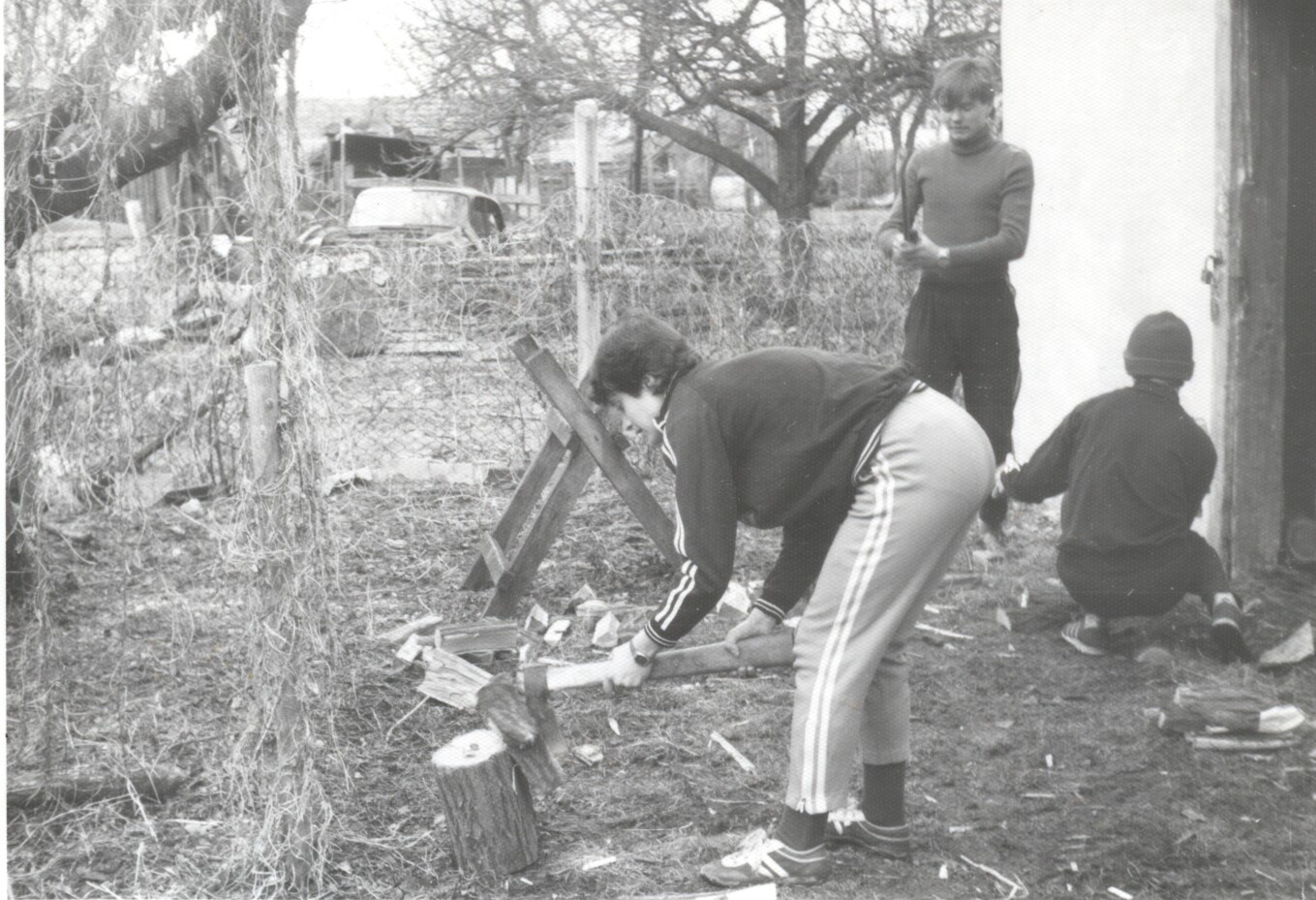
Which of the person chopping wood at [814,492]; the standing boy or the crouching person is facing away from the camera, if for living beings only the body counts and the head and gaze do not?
the crouching person

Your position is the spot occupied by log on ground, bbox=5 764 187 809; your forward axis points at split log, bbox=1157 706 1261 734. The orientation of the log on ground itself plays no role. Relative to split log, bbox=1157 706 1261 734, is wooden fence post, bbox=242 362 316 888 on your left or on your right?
right

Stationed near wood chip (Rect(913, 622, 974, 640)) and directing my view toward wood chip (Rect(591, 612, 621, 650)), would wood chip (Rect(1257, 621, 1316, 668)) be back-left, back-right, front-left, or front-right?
back-left

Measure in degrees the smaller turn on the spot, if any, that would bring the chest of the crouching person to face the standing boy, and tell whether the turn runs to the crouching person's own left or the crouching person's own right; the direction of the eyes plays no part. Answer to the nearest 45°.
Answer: approximately 45° to the crouching person's own left

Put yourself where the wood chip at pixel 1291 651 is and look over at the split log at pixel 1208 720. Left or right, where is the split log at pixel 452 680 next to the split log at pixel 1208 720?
right

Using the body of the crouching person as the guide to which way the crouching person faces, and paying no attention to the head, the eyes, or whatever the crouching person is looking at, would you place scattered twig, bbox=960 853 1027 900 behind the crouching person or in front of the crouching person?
behind

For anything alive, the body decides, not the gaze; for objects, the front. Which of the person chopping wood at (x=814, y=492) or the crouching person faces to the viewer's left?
the person chopping wood

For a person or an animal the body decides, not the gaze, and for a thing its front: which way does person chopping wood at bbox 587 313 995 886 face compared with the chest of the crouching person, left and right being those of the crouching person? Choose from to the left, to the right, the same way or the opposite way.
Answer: to the left

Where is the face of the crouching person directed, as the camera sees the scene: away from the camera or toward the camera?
away from the camera

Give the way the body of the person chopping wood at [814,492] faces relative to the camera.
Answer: to the viewer's left

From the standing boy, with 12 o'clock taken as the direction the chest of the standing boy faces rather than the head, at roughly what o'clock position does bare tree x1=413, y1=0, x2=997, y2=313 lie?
The bare tree is roughly at 4 o'clock from the standing boy.

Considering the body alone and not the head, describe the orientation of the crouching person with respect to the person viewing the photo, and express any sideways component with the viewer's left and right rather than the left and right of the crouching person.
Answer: facing away from the viewer

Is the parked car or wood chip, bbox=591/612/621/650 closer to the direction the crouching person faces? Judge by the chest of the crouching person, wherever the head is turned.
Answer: the parked car
